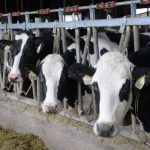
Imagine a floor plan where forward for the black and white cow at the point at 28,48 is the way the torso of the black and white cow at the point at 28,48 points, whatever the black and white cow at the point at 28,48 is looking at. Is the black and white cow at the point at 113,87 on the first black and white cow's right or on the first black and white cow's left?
on the first black and white cow's left

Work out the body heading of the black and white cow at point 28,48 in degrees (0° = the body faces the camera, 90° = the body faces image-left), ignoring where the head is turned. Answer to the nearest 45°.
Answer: approximately 45°
